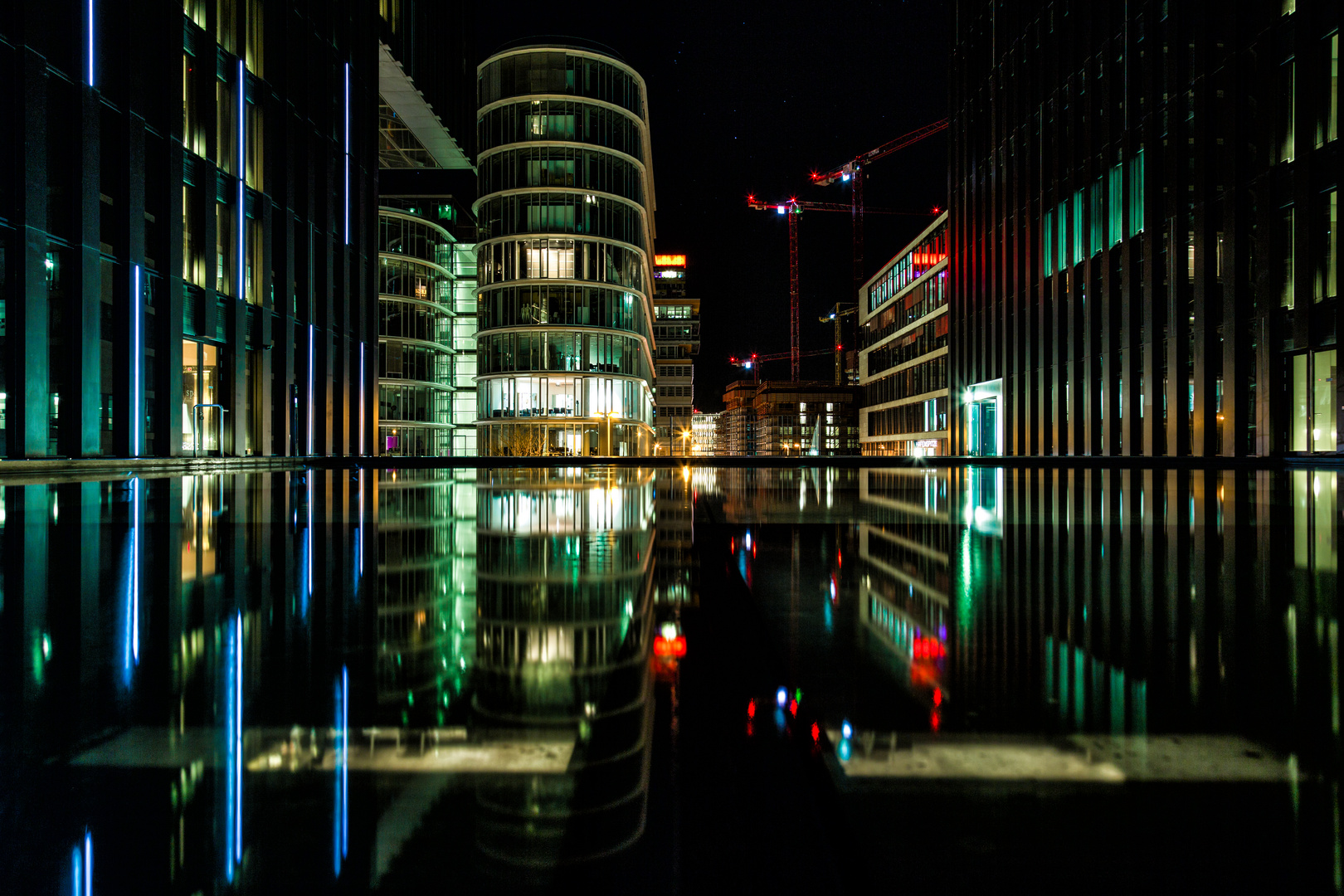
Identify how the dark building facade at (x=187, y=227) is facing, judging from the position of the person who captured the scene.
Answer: facing the viewer and to the right of the viewer
